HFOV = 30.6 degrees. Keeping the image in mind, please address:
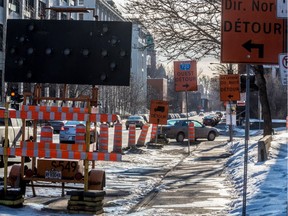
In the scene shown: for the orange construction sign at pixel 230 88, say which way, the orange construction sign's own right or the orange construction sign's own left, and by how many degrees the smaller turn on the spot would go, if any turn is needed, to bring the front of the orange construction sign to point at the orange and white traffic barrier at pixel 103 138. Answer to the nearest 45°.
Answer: approximately 45° to the orange construction sign's own right

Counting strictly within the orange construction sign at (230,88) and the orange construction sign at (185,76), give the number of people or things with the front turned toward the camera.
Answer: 2

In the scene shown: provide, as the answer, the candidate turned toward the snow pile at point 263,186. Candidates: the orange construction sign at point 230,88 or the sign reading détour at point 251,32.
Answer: the orange construction sign

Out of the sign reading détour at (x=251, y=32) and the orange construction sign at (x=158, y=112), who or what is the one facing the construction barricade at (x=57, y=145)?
the orange construction sign

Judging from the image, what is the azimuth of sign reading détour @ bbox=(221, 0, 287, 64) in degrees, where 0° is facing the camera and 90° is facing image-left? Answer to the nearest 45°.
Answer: approximately 0°

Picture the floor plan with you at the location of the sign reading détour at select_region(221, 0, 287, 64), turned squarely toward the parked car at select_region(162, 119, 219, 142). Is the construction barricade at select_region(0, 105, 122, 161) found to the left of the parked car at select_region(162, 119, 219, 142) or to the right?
left

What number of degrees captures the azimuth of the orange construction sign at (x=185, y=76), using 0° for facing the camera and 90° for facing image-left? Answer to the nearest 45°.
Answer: approximately 0°
